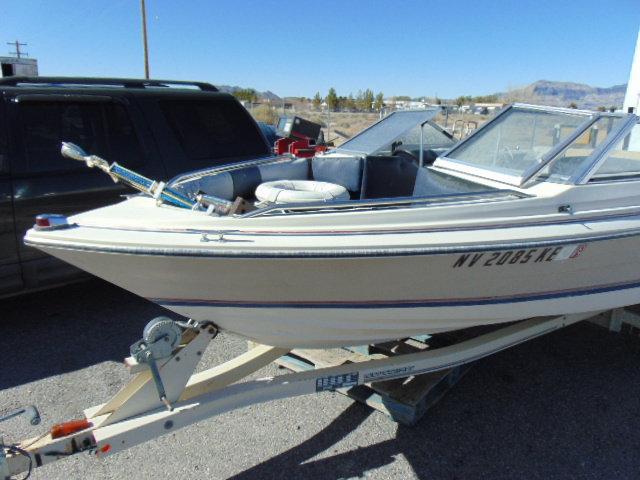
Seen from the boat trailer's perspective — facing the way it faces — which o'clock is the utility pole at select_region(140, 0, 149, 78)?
The utility pole is roughly at 4 o'clock from the boat trailer.

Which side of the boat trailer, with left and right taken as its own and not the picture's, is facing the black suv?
right

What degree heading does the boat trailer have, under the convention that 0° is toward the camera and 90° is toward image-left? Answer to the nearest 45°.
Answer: approximately 45°

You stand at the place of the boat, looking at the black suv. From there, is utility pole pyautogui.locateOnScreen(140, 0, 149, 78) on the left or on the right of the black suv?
right
